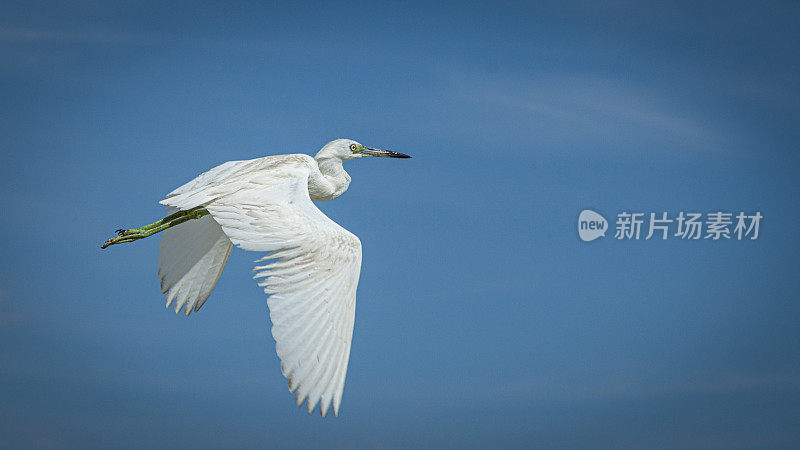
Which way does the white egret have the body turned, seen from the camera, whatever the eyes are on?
to the viewer's right
